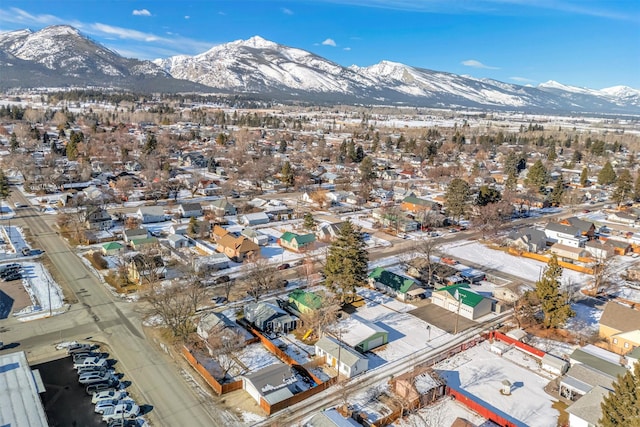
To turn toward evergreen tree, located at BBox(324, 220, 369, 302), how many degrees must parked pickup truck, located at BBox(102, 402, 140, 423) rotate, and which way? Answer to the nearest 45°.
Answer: approximately 45° to its left

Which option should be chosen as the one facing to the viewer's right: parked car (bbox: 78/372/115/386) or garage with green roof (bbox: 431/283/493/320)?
the parked car

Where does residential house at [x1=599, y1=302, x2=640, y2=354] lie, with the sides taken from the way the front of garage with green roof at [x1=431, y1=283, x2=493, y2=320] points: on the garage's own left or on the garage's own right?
on the garage's own left

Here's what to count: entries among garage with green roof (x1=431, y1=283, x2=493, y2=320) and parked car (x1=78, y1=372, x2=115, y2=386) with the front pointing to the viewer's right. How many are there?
1

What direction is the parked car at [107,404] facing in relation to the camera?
to the viewer's right

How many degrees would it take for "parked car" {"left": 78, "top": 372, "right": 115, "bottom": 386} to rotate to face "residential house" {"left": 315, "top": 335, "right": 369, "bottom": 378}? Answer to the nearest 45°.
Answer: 0° — it already faces it

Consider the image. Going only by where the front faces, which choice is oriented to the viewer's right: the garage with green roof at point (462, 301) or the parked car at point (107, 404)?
the parked car

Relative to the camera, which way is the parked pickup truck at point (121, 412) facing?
to the viewer's right
